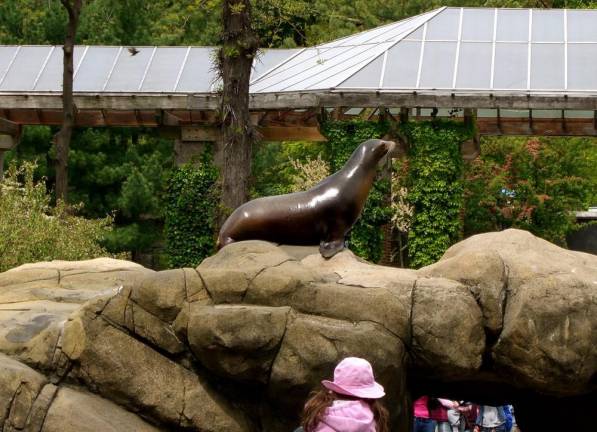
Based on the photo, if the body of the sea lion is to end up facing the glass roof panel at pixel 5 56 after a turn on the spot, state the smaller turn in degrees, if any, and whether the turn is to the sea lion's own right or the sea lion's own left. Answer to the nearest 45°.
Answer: approximately 135° to the sea lion's own left

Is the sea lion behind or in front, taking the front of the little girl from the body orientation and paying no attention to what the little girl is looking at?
in front

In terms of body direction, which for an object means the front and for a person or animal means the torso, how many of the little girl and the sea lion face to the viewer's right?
1

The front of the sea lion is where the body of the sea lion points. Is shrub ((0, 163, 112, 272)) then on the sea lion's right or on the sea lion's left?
on the sea lion's left

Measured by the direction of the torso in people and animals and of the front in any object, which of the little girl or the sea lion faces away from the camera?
the little girl

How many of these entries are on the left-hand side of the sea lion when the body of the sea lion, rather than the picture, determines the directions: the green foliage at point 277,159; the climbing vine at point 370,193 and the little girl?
2

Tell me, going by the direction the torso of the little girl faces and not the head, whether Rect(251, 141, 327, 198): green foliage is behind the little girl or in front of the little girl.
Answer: in front

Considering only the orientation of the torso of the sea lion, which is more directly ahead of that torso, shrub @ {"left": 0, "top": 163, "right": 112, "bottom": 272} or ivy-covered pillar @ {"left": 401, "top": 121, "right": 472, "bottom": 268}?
the ivy-covered pillar

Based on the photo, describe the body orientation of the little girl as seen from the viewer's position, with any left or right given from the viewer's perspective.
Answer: facing away from the viewer

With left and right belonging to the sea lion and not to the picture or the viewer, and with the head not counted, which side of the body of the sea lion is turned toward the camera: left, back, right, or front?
right

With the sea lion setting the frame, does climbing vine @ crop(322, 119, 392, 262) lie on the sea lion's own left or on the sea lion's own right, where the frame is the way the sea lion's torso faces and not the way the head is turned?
on the sea lion's own left

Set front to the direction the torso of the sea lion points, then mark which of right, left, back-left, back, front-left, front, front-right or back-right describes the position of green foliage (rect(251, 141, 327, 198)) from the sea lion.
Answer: left

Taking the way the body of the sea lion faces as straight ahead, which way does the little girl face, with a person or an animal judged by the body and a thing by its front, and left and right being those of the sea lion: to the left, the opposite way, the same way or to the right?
to the left

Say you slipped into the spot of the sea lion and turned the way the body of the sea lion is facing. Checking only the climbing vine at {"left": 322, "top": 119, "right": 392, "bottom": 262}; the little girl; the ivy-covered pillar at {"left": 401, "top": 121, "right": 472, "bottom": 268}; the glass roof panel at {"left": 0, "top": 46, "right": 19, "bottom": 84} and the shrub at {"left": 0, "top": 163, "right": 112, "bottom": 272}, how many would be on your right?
1

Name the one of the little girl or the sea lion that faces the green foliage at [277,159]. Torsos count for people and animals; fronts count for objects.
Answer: the little girl

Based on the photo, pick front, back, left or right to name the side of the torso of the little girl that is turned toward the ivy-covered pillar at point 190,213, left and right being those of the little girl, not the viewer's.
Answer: front
